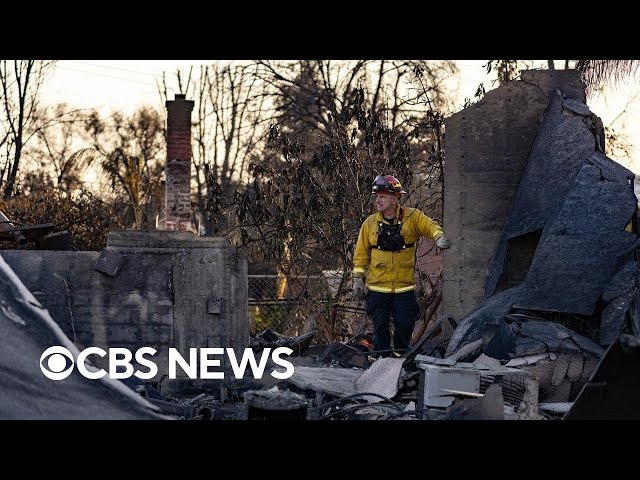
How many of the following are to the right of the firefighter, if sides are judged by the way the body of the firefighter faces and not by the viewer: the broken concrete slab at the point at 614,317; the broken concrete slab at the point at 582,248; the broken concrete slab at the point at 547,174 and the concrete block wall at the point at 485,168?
0

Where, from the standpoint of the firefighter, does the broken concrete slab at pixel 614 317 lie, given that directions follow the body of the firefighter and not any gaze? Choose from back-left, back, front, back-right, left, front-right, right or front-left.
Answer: front-left

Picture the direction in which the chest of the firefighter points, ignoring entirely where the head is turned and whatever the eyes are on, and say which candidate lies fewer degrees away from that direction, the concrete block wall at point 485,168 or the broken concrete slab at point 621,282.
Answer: the broken concrete slab

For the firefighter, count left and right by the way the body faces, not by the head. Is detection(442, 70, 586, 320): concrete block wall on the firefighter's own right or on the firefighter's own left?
on the firefighter's own left

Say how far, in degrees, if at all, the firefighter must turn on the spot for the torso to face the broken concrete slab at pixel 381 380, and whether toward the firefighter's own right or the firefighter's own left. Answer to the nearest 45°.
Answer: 0° — they already face it

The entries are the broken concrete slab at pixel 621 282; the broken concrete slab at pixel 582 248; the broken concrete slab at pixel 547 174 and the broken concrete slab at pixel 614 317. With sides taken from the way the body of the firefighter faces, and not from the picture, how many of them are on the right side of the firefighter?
0

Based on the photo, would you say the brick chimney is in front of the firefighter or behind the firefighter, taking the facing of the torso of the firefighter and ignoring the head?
behind

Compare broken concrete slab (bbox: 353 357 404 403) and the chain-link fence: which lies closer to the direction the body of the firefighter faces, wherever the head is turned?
the broken concrete slab

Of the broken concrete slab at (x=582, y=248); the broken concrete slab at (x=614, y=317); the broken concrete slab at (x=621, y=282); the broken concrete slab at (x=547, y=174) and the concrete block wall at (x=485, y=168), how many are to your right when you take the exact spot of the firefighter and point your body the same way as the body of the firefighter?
0

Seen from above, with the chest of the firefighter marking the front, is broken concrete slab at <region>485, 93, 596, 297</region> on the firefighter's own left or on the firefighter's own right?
on the firefighter's own left

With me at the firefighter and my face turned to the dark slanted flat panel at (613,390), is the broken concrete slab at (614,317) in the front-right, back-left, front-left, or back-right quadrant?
front-left

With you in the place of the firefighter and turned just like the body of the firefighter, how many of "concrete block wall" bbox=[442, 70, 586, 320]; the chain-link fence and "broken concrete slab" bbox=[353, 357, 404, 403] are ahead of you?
1

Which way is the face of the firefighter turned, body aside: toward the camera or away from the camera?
toward the camera

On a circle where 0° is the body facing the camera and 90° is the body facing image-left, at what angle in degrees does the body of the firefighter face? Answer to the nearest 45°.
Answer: approximately 0°

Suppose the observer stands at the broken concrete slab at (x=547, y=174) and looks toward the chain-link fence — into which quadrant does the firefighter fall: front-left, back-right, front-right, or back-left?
front-left

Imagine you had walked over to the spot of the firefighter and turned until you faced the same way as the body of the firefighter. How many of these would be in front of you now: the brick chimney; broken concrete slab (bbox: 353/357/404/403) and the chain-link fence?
1

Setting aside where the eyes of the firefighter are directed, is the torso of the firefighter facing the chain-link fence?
no
